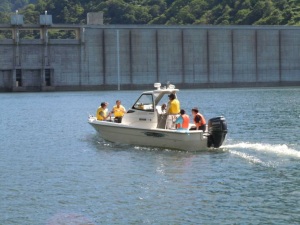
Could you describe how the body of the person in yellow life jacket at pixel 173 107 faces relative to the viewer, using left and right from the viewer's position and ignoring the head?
facing away from the viewer and to the left of the viewer

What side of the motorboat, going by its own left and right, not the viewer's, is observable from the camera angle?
left

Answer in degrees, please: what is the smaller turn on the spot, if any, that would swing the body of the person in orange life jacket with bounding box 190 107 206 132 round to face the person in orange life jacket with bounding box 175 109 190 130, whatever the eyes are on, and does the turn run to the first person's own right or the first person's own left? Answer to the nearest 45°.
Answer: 0° — they already face them

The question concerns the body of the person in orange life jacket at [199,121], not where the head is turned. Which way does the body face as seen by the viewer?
to the viewer's left

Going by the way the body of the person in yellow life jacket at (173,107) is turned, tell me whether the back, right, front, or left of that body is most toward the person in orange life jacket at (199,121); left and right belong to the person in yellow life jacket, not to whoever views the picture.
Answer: back

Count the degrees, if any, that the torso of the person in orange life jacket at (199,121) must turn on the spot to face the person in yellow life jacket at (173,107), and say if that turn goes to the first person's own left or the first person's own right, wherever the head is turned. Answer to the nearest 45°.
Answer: approximately 45° to the first person's own right
